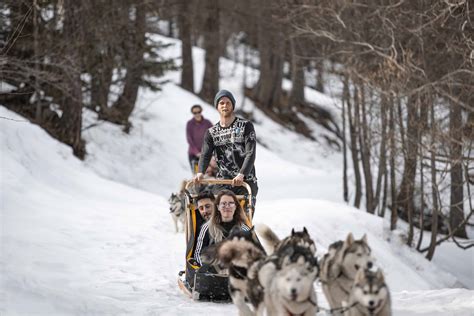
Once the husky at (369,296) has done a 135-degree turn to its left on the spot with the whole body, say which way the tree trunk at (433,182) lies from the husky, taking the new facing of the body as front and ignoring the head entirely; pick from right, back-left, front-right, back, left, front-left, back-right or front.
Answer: front-left

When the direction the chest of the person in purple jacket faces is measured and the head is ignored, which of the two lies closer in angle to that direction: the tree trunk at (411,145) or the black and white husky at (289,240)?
the black and white husky

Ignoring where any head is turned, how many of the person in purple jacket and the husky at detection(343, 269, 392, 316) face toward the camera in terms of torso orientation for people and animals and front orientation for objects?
2

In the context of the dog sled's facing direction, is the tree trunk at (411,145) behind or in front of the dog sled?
behind

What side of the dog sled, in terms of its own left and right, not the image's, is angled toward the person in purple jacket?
back

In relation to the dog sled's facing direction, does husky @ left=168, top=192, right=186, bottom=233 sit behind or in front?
behind

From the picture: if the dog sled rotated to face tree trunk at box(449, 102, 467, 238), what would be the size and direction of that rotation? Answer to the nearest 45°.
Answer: approximately 135° to its left

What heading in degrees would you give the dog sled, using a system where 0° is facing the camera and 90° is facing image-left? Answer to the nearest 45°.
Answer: approximately 0°

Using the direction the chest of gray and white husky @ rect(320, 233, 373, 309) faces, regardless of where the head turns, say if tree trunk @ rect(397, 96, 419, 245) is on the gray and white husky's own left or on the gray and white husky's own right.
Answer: on the gray and white husky's own left

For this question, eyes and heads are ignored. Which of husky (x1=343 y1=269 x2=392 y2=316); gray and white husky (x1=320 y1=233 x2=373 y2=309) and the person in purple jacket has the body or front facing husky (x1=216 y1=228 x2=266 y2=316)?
the person in purple jacket

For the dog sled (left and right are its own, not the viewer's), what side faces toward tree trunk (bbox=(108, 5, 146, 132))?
back
